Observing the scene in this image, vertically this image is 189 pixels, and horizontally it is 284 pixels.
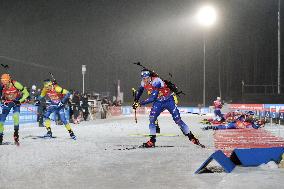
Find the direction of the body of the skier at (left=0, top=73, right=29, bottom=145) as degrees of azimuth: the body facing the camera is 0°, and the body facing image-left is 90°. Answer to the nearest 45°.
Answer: approximately 45°

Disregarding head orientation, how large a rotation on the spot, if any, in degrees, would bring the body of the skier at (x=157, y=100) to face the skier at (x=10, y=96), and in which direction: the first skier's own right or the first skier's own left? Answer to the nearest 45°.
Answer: approximately 45° to the first skier's own right

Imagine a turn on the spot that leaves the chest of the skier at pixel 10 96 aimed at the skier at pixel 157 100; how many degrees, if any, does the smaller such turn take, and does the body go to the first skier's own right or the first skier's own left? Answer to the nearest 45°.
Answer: approximately 90° to the first skier's own left

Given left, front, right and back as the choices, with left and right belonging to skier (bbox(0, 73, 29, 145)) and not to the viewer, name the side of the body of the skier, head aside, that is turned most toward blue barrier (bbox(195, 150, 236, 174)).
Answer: left

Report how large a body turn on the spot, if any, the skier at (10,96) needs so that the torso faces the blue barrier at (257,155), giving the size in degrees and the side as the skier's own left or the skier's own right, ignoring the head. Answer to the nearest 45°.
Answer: approximately 90° to the skier's own left

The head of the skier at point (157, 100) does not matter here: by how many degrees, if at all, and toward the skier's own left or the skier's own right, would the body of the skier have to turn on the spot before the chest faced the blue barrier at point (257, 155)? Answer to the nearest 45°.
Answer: approximately 90° to the skier's own left

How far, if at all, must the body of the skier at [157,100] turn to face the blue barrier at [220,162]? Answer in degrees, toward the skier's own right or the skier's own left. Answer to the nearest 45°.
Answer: approximately 45° to the skier's own left

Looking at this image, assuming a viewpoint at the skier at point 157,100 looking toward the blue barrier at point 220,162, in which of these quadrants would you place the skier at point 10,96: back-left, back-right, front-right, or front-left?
back-right

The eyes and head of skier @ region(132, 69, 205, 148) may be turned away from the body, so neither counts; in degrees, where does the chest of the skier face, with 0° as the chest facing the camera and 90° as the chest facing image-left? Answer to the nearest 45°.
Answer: approximately 45°
